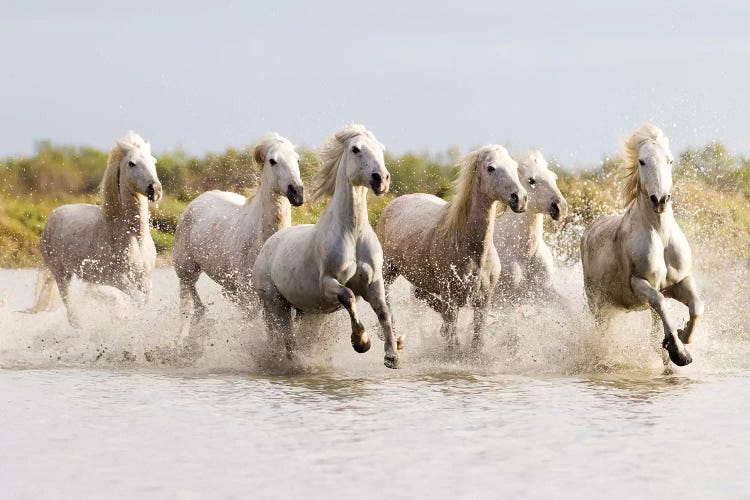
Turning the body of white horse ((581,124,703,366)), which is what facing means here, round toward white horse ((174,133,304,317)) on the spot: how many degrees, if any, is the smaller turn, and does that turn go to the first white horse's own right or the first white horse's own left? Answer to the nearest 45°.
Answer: approximately 135° to the first white horse's own right

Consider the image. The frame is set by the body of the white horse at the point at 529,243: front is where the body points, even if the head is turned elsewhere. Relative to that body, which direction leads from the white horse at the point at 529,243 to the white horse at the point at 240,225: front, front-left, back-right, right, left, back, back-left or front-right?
back-right

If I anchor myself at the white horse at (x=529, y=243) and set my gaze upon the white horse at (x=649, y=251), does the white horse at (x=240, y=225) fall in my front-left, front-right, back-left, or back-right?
back-right
